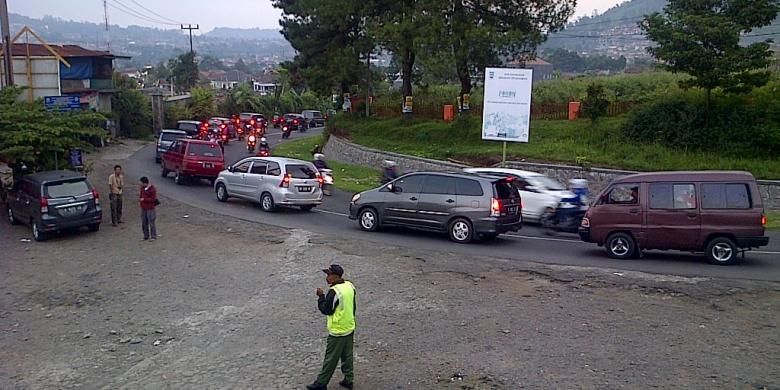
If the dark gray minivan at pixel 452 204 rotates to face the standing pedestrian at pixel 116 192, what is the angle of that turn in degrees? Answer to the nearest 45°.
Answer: approximately 45° to its left

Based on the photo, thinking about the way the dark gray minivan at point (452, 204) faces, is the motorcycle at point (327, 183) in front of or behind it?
in front

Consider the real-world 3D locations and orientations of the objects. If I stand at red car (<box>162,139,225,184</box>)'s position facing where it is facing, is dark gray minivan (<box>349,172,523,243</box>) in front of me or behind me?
behind

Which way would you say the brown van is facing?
to the viewer's left

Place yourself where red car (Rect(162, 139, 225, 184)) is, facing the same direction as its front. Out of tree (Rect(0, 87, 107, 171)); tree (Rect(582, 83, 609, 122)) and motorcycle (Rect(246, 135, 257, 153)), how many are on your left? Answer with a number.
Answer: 1

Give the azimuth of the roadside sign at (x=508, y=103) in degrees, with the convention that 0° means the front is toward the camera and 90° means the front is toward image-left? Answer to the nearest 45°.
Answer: approximately 0°

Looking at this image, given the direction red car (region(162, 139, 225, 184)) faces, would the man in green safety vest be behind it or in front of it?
behind

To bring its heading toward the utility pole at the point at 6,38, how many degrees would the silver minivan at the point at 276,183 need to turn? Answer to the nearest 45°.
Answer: approximately 45° to its left

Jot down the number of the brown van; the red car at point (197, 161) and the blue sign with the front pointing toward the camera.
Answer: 1

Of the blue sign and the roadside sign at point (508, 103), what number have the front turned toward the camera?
2

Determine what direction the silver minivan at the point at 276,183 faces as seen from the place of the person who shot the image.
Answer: facing away from the viewer and to the left of the viewer
